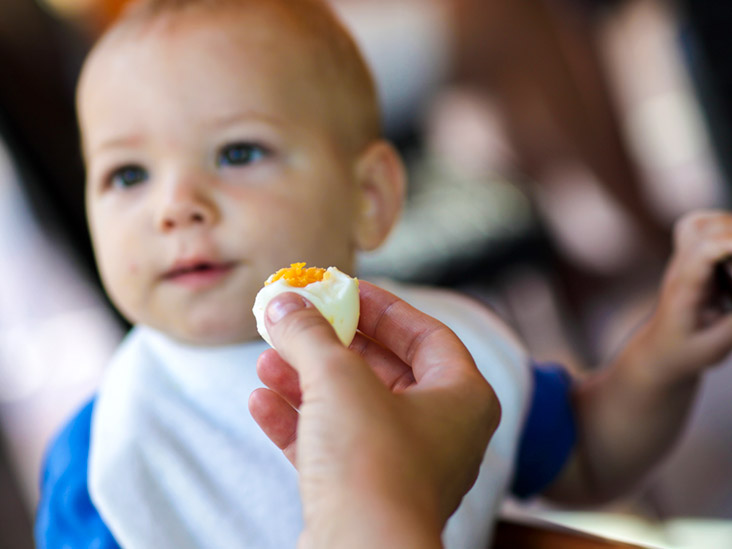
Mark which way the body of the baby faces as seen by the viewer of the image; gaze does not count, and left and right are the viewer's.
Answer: facing the viewer and to the left of the viewer
